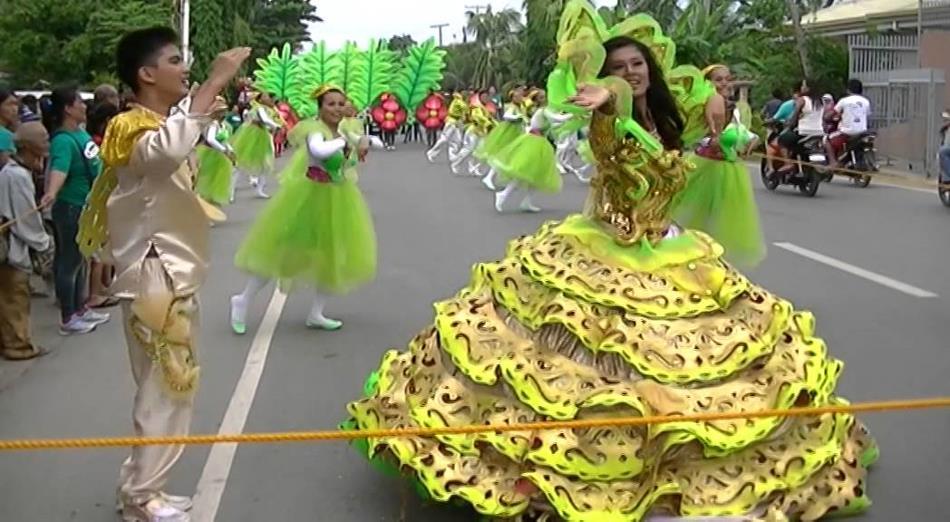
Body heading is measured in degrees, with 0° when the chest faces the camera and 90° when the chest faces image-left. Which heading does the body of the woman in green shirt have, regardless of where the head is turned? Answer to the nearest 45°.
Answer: approximately 270°

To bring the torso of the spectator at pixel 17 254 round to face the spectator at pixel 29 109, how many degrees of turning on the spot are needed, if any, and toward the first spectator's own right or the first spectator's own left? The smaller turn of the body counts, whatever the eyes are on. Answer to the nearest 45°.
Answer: approximately 90° to the first spectator's own left

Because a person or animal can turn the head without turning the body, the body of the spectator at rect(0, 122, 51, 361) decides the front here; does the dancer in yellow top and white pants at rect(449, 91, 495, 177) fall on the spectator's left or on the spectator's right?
on the spectator's left

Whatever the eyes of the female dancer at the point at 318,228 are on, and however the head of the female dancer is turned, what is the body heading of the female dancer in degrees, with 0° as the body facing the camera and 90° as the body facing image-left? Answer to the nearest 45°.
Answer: approximately 315°

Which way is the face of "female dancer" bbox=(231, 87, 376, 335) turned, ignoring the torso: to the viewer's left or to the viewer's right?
to the viewer's right

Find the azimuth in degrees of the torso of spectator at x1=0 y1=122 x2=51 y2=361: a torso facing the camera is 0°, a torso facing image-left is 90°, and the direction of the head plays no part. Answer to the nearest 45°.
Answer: approximately 270°

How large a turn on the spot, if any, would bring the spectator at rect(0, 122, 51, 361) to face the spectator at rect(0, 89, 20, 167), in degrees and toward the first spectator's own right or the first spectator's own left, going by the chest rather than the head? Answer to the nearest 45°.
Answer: approximately 90° to the first spectator's own left

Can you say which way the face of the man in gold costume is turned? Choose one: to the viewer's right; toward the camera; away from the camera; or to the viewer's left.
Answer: to the viewer's right

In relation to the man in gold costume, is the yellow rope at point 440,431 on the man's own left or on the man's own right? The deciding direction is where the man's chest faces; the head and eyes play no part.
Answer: on the man's own right

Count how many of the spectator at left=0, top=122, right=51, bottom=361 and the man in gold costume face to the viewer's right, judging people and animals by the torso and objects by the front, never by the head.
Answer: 2

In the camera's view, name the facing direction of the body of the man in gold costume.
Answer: to the viewer's right

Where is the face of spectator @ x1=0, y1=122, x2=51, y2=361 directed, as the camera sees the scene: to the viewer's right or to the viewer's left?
to the viewer's right

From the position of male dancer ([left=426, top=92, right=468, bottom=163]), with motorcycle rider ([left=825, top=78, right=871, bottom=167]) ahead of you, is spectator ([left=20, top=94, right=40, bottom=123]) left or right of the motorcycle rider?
right
